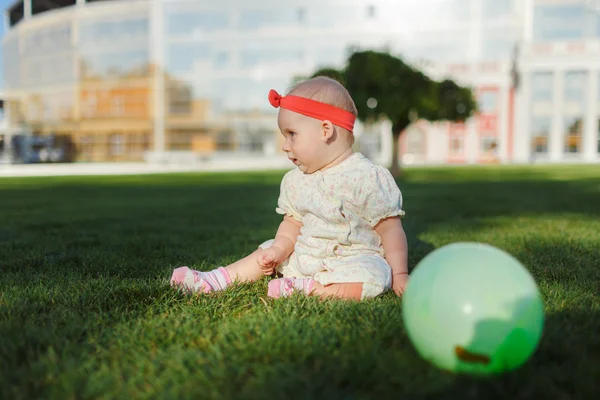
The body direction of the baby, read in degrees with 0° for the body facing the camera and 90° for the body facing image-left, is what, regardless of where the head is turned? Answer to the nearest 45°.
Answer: approximately 45°

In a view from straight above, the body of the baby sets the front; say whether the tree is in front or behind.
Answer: behind

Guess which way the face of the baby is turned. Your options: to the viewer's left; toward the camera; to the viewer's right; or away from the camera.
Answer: to the viewer's left
